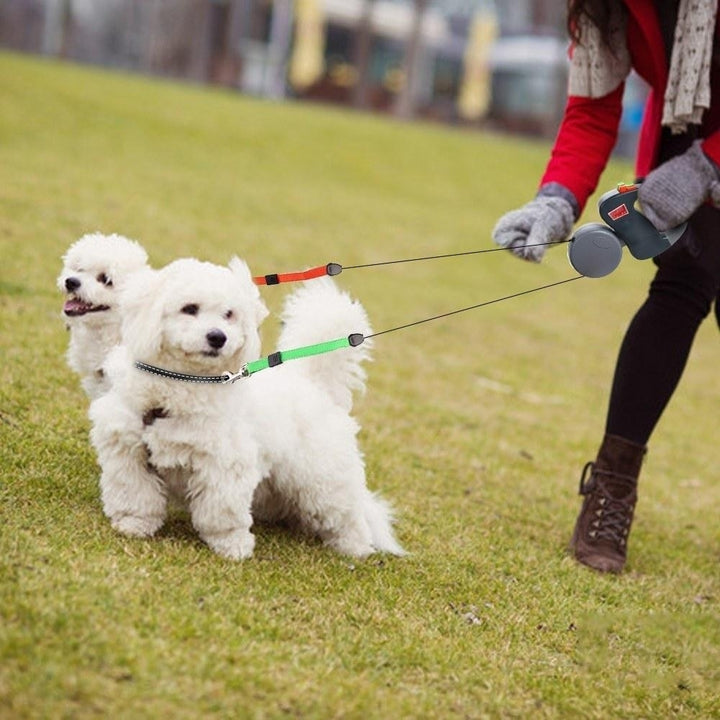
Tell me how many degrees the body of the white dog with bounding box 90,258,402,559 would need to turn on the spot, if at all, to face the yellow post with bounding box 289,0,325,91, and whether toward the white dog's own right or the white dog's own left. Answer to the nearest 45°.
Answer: approximately 135° to the white dog's own right

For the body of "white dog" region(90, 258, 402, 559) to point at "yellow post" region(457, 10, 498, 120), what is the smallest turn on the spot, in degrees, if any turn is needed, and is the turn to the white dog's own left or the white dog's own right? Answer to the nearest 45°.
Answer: approximately 135° to the white dog's own right

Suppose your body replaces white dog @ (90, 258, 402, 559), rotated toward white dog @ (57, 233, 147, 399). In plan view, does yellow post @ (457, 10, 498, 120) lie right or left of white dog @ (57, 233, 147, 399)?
right

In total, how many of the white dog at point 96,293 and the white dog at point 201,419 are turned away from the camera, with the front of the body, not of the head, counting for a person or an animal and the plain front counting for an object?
0

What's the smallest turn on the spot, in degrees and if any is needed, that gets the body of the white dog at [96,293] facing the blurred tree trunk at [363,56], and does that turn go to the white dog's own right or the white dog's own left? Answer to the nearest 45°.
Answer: approximately 135° to the white dog's own right

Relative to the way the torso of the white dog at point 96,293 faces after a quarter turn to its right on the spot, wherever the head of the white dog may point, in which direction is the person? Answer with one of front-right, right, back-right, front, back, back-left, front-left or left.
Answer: back-right

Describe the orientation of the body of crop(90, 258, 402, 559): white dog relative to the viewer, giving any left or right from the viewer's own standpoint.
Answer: facing the viewer and to the left of the viewer

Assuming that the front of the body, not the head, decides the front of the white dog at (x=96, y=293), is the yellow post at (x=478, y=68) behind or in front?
behind

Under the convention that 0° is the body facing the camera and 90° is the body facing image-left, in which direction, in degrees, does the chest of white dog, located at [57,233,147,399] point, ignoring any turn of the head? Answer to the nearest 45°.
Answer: approximately 45°

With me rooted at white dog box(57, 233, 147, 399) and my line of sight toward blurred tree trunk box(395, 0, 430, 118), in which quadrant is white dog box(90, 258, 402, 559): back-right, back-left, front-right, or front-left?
back-right
